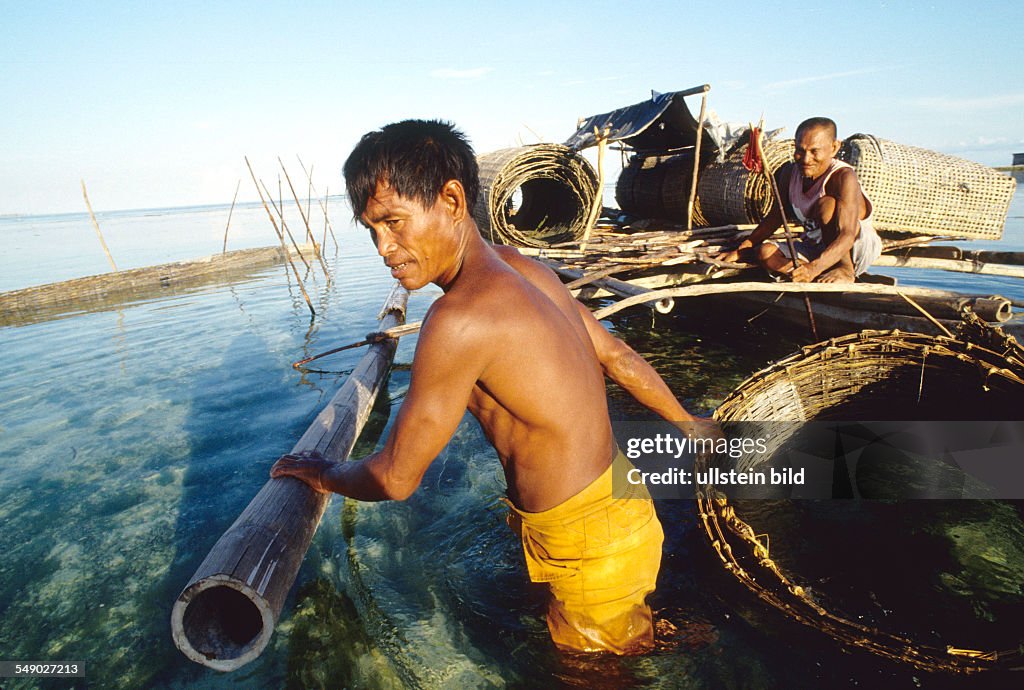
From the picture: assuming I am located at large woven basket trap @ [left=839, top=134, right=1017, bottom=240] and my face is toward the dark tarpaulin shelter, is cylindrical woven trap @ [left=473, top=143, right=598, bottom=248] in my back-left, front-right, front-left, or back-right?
front-left

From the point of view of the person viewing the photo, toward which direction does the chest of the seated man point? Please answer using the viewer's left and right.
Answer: facing the viewer and to the left of the viewer

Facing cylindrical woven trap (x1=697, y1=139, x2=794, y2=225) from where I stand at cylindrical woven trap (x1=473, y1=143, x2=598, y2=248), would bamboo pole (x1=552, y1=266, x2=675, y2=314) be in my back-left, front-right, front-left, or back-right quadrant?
front-right

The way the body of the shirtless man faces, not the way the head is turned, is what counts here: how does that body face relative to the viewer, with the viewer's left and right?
facing away from the viewer and to the left of the viewer

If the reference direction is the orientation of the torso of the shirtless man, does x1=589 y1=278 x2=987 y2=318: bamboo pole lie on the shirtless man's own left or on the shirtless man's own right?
on the shirtless man's own right

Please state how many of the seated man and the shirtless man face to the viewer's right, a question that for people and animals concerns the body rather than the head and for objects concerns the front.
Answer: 0

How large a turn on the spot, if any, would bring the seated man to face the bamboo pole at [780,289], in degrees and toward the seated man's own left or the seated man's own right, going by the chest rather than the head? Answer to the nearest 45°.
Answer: approximately 45° to the seated man's own left

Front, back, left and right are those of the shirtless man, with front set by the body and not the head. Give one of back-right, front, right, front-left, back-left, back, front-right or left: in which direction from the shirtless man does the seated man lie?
right

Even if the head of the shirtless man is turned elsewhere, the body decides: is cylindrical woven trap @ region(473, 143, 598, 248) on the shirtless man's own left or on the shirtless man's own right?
on the shirtless man's own right

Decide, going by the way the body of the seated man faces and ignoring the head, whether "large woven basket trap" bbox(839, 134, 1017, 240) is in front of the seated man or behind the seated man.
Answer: behind

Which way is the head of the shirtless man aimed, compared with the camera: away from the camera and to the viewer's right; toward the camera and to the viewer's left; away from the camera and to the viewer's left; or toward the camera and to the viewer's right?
toward the camera and to the viewer's left

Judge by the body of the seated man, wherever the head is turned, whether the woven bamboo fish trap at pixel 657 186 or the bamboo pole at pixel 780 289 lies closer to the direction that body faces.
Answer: the bamboo pole
